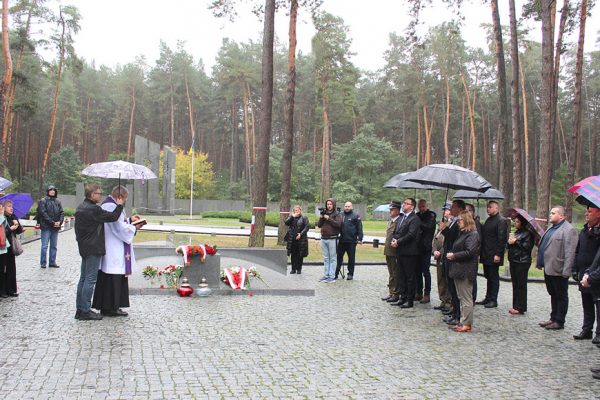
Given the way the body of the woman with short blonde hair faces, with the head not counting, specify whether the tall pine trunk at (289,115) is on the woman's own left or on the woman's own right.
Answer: on the woman's own right

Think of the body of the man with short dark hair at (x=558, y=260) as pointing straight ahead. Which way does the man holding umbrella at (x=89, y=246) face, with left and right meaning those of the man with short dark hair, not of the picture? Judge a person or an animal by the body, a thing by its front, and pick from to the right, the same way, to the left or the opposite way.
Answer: the opposite way

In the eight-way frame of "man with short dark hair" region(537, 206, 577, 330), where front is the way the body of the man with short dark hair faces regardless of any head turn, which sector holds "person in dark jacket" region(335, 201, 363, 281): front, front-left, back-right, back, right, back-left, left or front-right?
right

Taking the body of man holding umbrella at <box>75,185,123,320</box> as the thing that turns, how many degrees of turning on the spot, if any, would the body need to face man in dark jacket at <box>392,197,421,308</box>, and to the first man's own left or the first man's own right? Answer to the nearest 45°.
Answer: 0° — they already face them

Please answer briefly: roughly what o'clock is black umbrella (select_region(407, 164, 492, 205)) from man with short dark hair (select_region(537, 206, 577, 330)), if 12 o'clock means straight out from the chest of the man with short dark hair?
The black umbrella is roughly at 2 o'clock from the man with short dark hair.

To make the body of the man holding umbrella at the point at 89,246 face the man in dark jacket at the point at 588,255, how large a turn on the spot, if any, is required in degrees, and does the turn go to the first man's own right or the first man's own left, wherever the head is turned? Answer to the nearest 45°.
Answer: approximately 45° to the first man's own right

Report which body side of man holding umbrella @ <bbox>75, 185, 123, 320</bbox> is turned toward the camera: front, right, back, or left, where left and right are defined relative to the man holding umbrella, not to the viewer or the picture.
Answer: right

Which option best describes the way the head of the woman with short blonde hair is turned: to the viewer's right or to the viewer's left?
to the viewer's left

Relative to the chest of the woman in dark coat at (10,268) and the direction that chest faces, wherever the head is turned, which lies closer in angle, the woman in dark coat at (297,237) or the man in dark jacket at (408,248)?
the man in dark jacket
